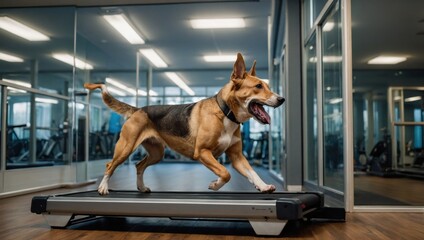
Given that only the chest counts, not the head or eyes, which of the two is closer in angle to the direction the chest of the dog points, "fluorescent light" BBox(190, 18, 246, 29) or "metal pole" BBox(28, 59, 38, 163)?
the fluorescent light

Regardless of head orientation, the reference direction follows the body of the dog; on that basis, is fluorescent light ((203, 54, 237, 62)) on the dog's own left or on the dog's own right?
on the dog's own left

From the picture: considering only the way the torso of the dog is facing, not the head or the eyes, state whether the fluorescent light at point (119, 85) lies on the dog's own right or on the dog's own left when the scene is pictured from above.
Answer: on the dog's own left

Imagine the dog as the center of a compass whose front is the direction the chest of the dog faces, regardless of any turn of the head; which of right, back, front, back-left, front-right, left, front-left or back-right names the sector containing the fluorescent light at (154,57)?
left

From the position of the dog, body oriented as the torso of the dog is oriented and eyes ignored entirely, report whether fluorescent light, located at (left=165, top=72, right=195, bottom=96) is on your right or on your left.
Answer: on your left

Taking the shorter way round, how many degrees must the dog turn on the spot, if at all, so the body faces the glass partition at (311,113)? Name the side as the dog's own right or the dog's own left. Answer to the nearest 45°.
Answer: approximately 45° to the dog's own left

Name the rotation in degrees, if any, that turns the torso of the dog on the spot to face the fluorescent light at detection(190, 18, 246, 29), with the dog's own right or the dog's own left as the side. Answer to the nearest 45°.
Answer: approximately 90° to the dog's own left

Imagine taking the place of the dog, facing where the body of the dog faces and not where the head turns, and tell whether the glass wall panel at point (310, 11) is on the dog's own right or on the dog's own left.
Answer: on the dog's own left

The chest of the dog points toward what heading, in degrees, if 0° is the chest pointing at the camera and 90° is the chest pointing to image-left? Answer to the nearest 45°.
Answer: approximately 270°

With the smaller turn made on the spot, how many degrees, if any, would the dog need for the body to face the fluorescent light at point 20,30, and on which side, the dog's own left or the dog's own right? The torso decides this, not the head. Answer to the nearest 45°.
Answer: approximately 135° to the dog's own left

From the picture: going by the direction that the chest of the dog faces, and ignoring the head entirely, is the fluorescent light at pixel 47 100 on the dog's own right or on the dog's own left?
on the dog's own left
